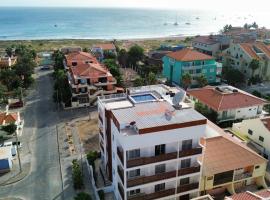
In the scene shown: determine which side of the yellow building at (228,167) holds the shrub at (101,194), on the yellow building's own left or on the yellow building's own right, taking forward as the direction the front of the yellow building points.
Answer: on the yellow building's own right

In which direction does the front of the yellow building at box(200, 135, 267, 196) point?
toward the camera
